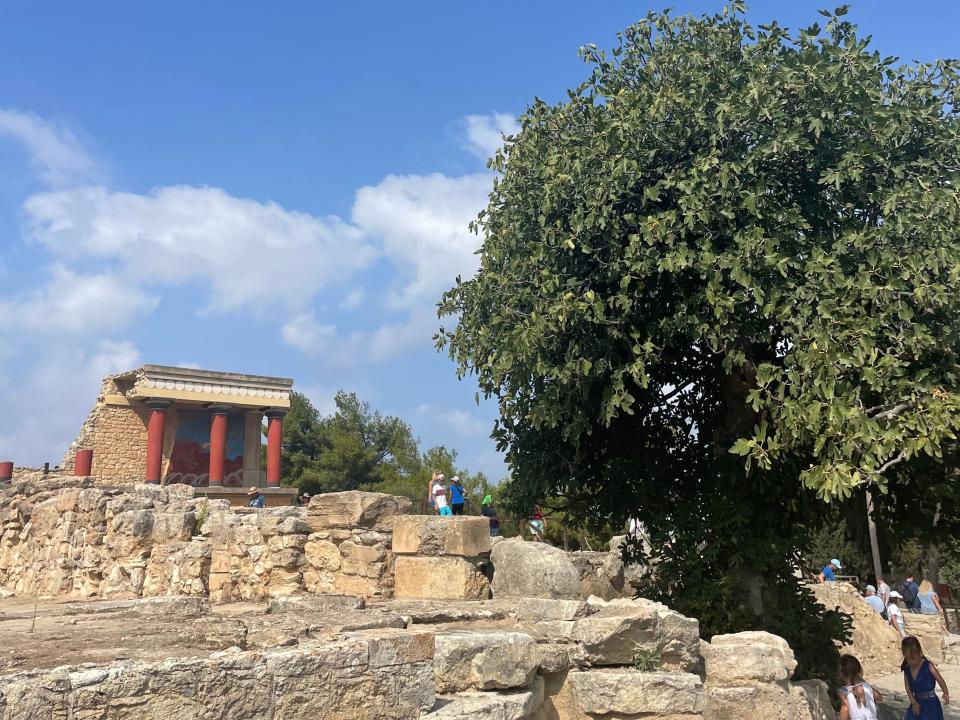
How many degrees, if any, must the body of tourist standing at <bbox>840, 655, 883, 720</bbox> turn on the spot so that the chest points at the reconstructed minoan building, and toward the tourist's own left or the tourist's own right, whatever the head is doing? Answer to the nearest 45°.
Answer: approximately 45° to the tourist's own left

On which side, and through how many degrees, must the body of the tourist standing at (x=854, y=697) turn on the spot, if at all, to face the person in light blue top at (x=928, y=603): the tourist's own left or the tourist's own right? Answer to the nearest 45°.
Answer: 0° — they already face them

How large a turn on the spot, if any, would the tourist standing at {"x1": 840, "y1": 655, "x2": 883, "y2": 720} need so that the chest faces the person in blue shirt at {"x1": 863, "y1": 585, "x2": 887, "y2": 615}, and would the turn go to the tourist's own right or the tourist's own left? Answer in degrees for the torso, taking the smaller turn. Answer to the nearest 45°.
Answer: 0° — they already face them

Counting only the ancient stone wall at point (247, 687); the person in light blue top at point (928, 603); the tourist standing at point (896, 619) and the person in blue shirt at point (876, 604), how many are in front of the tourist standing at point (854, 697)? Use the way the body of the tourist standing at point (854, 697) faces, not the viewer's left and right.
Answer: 3

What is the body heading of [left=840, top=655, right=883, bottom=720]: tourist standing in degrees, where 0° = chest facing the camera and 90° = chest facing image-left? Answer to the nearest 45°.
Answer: approximately 180°

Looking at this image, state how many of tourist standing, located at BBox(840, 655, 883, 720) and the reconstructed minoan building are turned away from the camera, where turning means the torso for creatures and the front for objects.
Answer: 1

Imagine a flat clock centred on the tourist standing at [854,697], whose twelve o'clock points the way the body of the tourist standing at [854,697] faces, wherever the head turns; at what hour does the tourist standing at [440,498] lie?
the tourist standing at [440,498] is roughly at 10 o'clock from the tourist standing at [854,697].

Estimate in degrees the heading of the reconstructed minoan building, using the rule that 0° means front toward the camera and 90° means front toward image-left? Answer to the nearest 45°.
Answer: approximately 315°
